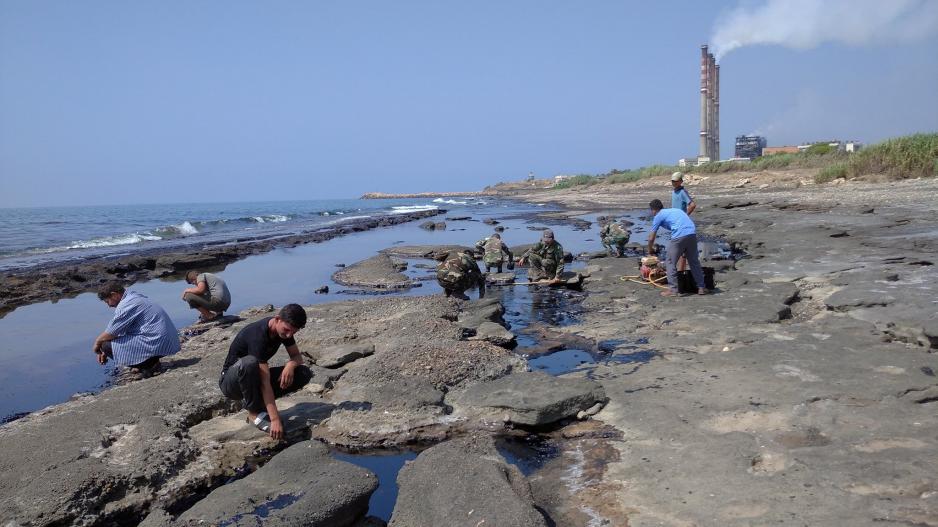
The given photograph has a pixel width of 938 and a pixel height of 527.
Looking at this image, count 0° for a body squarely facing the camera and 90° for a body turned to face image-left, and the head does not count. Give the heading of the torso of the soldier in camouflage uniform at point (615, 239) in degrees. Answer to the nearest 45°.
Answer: approximately 90°

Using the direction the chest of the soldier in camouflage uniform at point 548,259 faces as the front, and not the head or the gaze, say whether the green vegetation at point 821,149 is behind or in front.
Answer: behind

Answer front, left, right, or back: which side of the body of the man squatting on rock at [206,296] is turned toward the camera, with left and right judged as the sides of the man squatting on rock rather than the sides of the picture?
left

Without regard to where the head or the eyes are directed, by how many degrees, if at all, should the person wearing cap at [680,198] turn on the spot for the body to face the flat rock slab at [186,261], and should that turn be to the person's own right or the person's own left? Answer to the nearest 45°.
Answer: approximately 45° to the person's own right

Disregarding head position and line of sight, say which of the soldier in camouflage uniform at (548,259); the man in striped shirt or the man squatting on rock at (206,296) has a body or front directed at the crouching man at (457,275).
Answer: the soldier in camouflage uniform

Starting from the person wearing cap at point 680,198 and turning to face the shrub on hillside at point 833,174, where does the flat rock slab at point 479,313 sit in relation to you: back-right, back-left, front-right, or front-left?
back-left

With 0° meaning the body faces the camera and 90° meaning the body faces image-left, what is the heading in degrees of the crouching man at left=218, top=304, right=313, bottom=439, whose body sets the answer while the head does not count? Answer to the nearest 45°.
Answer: approximately 315°

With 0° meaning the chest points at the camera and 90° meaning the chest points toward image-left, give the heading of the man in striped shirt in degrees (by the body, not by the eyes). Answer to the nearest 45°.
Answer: approximately 90°

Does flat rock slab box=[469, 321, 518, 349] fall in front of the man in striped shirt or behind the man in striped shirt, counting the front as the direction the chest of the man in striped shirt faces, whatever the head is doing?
behind

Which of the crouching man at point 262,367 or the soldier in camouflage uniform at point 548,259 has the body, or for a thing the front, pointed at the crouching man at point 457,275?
the soldier in camouflage uniform

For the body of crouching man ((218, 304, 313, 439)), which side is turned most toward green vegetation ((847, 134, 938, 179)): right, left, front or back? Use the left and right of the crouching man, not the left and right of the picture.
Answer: left

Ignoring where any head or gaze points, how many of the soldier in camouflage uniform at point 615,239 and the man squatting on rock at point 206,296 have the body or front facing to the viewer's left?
2

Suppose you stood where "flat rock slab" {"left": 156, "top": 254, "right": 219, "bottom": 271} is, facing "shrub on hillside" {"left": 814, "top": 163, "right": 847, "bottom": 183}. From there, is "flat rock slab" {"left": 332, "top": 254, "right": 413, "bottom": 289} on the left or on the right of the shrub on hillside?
right

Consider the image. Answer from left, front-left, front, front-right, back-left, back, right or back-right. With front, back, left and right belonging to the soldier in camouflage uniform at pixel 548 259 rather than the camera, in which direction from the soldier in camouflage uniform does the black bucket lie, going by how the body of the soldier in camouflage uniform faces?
left

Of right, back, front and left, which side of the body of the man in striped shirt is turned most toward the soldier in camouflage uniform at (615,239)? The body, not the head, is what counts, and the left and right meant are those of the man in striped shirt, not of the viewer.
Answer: right

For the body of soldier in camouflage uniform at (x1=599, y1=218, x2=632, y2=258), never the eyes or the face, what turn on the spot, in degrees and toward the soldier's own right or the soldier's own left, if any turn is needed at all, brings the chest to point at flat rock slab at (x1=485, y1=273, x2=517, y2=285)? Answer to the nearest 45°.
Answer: approximately 45° to the soldier's own left

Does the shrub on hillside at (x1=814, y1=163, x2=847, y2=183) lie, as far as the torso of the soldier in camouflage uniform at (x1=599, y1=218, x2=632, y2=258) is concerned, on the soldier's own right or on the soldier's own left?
on the soldier's own right

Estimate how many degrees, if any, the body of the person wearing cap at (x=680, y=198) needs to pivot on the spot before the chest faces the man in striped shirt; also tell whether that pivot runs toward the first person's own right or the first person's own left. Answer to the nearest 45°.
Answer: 0° — they already face them
